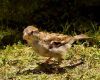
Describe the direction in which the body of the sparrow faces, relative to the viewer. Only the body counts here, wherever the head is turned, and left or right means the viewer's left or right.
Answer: facing to the left of the viewer
